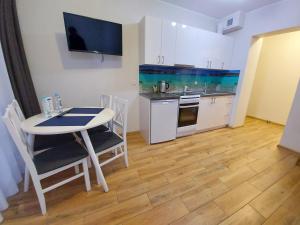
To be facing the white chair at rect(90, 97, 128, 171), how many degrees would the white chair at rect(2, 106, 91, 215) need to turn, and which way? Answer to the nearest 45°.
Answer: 0° — it already faces it

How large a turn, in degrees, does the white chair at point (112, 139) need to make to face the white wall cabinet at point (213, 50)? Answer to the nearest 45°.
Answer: approximately 180°

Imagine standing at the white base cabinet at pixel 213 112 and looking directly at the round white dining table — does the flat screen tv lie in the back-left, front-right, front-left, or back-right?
front-right

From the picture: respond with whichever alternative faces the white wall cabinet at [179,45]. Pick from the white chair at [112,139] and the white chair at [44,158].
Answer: the white chair at [44,158]

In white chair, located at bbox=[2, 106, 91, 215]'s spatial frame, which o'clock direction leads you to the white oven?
The white oven is roughly at 12 o'clock from the white chair.

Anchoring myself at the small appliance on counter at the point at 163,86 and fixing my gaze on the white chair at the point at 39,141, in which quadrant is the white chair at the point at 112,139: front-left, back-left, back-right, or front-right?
front-left

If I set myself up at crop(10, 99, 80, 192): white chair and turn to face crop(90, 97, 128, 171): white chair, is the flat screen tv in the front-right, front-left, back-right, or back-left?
front-left

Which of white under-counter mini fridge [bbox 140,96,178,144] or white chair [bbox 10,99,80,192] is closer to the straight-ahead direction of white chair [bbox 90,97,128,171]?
the white chair

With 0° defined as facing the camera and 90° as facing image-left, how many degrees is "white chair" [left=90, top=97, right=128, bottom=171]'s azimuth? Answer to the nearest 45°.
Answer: approximately 45°

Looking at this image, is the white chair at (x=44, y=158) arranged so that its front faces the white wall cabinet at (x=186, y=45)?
yes

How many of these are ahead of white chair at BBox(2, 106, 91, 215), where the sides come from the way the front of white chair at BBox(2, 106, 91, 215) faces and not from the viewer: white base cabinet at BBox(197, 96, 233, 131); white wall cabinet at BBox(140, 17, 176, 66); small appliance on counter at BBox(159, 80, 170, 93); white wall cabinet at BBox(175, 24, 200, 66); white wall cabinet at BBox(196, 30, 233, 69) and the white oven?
6

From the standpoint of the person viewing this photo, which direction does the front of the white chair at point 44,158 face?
facing to the right of the viewer

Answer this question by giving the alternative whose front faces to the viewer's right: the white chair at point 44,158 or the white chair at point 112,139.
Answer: the white chair at point 44,158

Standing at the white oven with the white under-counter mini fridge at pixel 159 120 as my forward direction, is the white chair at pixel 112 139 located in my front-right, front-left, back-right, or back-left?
front-left

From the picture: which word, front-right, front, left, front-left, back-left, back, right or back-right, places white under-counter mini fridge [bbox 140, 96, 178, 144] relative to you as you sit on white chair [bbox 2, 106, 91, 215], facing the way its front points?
front

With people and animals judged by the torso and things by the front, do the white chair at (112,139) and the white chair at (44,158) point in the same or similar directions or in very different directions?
very different directions
